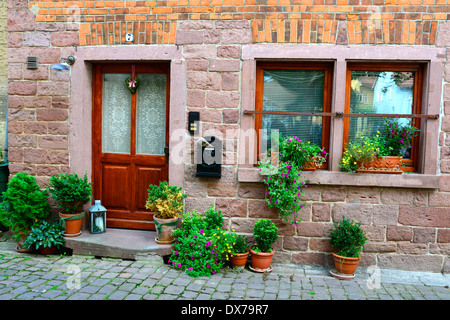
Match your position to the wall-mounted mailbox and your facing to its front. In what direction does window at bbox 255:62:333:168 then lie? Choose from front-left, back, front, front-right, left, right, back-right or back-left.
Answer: left

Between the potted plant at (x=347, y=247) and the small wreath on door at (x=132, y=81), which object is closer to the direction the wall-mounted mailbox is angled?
the potted plant

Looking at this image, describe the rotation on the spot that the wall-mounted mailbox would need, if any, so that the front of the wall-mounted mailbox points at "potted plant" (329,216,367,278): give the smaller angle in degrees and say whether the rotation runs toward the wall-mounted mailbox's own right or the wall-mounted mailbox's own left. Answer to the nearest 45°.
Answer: approximately 90° to the wall-mounted mailbox's own left

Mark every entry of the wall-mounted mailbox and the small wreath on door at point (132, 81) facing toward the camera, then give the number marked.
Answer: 2

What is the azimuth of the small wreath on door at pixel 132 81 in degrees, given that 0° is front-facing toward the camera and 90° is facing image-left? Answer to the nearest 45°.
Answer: approximately 0°

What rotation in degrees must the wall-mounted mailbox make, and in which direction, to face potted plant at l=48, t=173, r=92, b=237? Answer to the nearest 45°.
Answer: approximately 90° to its right

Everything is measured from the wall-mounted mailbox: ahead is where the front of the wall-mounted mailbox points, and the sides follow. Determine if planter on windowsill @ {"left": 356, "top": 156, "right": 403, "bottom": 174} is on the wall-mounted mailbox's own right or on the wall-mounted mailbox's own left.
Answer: on the wall-mounted mailbox's own left

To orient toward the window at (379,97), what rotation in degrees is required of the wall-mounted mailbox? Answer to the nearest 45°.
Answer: approximately 90° to its left
